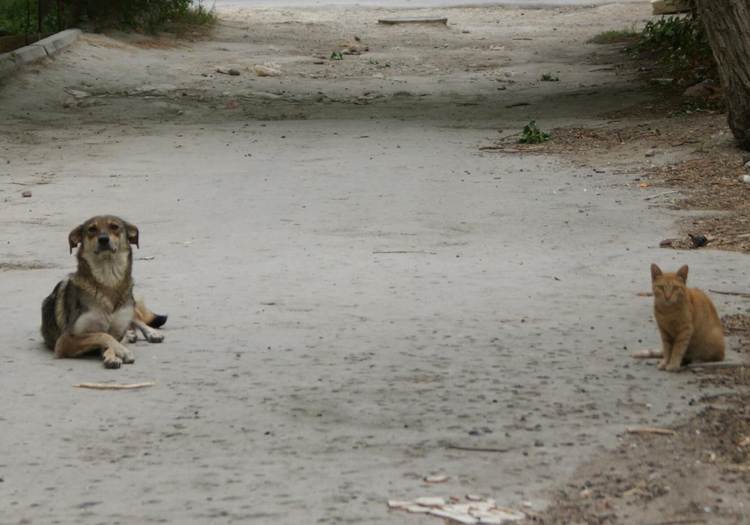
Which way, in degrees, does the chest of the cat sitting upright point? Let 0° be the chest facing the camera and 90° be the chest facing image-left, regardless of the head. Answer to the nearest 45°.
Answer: approximately 45°

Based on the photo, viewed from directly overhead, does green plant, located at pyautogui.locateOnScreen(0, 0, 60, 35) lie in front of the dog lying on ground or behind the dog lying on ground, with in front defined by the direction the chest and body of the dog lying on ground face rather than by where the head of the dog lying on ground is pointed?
behind

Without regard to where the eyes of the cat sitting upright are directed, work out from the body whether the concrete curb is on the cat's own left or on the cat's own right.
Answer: on the cat's own right

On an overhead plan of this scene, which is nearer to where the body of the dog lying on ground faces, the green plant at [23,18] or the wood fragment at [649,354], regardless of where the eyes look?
the wood fragment

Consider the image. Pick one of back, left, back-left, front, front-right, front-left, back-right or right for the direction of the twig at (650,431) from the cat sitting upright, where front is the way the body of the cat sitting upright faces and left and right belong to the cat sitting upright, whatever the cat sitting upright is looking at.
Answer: front-left

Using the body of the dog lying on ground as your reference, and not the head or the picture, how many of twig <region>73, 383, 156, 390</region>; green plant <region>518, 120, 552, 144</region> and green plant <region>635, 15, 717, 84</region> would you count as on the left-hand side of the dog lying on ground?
2

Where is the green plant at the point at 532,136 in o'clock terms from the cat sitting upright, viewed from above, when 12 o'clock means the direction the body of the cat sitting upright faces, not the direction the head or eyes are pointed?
The green plant is roughly at 4 o'clock from the cat sitting upright.

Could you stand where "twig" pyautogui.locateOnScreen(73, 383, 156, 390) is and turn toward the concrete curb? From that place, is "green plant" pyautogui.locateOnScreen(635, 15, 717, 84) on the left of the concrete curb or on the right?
right

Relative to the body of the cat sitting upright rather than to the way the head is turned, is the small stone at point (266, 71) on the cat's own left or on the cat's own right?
on the cat's own right
